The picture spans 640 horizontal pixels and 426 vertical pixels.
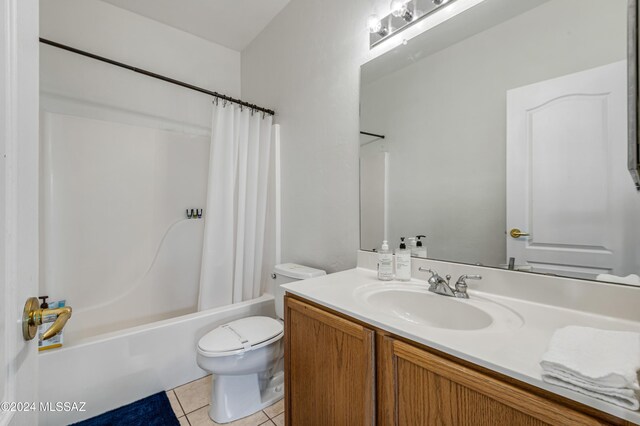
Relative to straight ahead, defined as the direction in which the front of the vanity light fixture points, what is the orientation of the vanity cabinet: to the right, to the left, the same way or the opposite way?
the same way

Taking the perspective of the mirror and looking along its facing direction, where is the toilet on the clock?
The toilet is roughly at 1 o'clock from the mirror.

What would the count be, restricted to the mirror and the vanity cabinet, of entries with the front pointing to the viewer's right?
0

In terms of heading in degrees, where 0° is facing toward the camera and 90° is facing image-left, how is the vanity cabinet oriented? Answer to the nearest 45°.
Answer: approximately 45°

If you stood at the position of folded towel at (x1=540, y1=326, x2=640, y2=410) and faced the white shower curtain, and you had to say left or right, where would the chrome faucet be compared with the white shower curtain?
right

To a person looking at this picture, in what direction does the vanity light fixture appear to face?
facing the viewer and to the left of the viewer

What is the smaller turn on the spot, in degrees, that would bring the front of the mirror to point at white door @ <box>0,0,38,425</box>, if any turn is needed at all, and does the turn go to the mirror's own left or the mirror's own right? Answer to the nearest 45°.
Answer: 0° — it already faces it

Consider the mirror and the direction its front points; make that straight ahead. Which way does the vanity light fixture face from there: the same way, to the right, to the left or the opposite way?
the same way

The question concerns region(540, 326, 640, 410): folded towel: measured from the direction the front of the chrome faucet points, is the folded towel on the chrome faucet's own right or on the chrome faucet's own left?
on the chrome faucet's own left

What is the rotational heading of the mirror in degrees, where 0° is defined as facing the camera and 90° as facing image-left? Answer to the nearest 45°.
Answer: approximately 45°

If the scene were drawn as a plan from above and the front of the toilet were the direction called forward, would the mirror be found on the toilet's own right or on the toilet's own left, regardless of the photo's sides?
on the toilet's own left

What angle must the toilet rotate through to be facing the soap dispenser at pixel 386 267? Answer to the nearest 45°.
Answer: approximately 90° to its left

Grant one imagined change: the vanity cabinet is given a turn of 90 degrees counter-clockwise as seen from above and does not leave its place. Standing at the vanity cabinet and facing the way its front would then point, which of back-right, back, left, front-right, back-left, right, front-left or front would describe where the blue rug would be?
back-right

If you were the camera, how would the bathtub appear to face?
facing the viewer and to the right of the viewer
